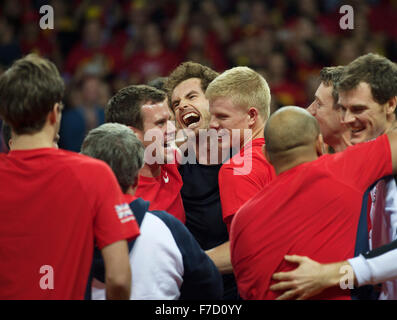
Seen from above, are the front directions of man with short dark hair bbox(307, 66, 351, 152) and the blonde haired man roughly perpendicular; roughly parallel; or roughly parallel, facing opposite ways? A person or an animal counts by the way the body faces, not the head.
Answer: roughly parallel

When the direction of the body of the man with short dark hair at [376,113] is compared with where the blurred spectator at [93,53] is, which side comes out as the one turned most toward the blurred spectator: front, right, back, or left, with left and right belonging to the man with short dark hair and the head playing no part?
right

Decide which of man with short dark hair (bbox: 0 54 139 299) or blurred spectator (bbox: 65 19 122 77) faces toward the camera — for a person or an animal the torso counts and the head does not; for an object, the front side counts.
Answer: the blurred spectator

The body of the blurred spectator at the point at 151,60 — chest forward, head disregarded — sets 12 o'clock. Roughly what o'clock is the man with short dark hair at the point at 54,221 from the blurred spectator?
The man with short dark hair is roughly at 12 o'clock from the blurred spectator.

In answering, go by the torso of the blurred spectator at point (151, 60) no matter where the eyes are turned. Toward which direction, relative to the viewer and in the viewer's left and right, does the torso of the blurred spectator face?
facing the viewer

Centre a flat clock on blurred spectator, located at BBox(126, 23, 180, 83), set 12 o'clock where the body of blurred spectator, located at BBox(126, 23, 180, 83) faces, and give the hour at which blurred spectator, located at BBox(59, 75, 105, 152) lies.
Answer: blurred spectator, located at BBox(59, 75, 105, 152) is roughly at 1 o'clock from blurred spectator, located at BBox(126, 23, 180, 83).

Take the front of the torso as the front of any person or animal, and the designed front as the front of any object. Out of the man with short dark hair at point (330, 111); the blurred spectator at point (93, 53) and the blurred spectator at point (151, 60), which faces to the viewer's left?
the man with short dark hair

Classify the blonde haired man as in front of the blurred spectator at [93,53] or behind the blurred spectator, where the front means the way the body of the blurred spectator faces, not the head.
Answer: in front

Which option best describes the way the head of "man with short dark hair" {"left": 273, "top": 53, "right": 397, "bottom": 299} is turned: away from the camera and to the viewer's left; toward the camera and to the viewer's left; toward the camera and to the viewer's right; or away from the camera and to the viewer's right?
toward the camera and to the viewer's left

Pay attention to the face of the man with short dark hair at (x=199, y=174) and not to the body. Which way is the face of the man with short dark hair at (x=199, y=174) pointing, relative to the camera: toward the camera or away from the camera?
toward the camera

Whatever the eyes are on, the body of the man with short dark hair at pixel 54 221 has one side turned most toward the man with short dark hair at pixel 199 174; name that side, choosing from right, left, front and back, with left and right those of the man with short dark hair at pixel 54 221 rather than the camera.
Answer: front
